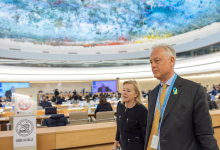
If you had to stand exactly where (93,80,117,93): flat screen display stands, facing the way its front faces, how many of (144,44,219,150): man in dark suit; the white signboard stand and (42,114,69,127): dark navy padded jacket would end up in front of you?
3

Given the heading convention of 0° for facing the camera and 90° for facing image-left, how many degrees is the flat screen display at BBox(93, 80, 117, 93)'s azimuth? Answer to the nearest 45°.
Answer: approximately 0°

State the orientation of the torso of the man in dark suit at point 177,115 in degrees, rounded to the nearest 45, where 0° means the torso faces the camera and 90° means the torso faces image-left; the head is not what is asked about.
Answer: approximately 45°

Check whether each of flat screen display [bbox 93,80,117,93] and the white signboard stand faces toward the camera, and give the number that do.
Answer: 2

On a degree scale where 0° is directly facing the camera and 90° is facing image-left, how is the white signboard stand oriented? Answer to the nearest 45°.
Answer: approximately 0°

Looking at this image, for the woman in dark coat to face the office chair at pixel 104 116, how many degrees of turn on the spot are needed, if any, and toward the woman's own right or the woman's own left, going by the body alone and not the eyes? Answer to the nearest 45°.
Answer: approximately 135° to the woman's own right

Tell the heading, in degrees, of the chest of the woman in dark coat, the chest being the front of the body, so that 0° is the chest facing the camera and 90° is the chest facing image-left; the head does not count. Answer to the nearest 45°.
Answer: approximately 45°
